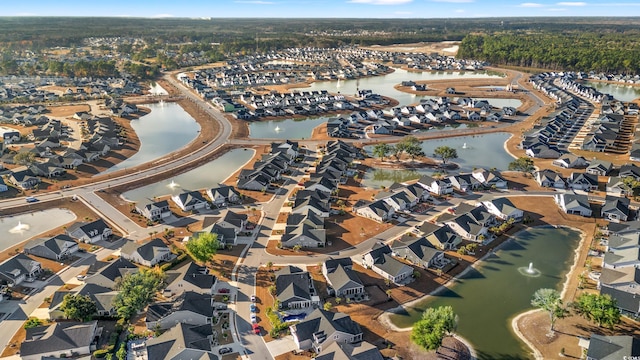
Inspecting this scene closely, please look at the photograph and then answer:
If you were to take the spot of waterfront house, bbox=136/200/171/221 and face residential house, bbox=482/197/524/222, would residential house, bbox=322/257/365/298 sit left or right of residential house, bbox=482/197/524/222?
right

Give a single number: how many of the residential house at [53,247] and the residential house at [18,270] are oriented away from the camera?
0

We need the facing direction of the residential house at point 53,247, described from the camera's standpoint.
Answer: facing the viewer and to the right of the viewer

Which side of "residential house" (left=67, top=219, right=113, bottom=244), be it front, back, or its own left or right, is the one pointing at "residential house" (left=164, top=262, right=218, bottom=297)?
front

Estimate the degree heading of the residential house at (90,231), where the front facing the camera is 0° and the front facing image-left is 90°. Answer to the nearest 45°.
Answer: approximately 315°

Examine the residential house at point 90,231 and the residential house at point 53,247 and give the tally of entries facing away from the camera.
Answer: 0
